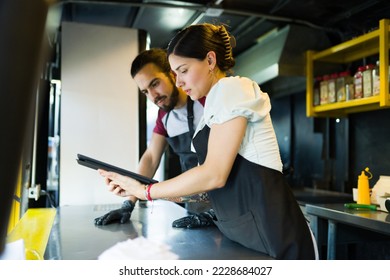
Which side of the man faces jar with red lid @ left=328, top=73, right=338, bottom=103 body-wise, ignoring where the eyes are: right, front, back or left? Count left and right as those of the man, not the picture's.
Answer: back

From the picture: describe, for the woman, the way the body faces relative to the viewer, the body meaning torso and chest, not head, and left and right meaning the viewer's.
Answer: facing to the left of the viewer

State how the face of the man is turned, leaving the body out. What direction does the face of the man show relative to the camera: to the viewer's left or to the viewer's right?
to the viewer's left

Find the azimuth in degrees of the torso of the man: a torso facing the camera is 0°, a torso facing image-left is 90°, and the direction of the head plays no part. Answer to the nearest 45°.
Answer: approximately 45°

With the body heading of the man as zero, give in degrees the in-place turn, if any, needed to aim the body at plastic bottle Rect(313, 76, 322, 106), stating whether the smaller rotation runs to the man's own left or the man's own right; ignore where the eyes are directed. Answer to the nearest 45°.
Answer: approximately 180°

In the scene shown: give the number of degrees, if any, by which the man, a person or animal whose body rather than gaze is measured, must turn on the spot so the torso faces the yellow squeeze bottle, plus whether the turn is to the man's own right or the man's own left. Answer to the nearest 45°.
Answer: approximately 135° to the man's own left

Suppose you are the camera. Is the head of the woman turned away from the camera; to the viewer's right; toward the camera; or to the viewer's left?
to the viewer's left
